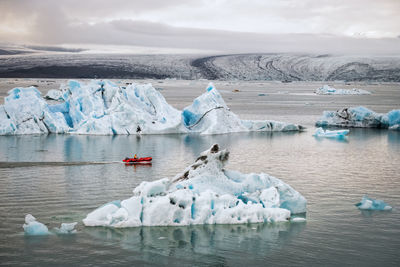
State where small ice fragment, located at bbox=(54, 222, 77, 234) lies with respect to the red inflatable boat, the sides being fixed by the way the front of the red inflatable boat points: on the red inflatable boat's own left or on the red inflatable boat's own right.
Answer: on the red inflatable boat's own right

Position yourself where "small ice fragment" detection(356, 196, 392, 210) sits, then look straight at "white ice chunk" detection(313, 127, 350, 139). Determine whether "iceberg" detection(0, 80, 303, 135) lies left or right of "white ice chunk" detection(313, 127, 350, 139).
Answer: left

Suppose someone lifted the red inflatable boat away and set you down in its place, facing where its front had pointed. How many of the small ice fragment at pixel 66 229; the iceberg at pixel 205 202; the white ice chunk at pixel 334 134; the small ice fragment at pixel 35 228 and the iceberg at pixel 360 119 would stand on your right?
3

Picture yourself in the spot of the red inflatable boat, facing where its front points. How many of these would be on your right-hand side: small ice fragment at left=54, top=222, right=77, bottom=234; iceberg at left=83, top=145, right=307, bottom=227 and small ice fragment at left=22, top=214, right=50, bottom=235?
3

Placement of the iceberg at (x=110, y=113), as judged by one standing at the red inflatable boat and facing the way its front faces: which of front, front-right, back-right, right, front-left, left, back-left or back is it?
left

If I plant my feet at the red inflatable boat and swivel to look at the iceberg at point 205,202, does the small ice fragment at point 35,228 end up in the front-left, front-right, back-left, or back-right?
front-right

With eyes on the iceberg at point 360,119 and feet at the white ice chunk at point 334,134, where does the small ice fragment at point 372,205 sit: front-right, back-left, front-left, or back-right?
back-right

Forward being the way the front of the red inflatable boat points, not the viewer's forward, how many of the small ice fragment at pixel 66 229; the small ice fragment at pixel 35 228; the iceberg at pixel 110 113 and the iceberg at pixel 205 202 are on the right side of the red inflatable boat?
3

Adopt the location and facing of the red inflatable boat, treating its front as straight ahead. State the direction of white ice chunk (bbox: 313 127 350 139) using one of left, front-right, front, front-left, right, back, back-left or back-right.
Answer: front-left

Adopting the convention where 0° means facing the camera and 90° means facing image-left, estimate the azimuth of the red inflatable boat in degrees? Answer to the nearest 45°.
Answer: approximately 270°

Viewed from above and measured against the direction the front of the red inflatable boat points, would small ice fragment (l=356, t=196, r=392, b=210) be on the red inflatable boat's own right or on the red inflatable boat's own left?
on the red inflatable boat's own right

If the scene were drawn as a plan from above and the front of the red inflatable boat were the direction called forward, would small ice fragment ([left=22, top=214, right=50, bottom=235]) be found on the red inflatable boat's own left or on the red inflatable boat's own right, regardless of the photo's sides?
on the red inflatable boat's own right

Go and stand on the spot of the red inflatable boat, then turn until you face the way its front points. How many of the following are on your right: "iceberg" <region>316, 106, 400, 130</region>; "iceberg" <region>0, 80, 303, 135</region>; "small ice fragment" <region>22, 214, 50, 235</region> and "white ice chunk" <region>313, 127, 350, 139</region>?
1

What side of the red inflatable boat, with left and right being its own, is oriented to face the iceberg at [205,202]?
right

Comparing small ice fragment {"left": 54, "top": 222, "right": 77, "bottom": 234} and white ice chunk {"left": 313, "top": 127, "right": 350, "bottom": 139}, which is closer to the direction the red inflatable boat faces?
the white ice chunk

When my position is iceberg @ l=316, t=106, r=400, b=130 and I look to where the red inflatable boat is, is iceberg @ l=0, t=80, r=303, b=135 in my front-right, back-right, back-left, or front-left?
front-right

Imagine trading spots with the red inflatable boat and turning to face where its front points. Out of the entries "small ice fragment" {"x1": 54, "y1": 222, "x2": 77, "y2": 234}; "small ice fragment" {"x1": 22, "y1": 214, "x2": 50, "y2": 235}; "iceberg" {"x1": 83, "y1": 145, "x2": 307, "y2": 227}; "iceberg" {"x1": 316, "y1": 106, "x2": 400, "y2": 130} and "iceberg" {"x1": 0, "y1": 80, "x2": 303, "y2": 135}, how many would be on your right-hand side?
3

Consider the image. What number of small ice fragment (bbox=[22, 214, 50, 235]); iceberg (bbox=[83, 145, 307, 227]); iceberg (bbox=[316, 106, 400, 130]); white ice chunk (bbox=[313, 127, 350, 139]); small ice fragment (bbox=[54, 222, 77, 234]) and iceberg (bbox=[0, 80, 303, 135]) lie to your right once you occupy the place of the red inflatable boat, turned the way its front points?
3
